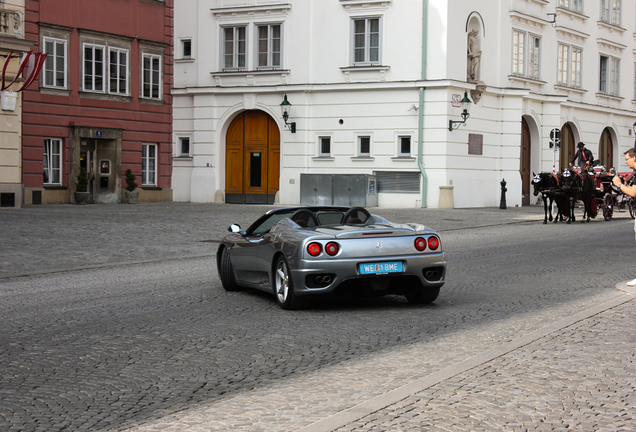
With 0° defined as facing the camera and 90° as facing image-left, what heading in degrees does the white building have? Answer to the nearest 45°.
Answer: approximately 0°

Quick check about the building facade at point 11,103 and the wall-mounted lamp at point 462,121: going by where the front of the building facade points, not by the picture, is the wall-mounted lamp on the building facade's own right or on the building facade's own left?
on the building facade's own left

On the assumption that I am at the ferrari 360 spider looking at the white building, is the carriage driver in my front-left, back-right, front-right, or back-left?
front-right

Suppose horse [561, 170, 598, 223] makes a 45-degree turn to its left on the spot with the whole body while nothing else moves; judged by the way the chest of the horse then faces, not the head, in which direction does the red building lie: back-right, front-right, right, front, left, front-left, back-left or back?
right

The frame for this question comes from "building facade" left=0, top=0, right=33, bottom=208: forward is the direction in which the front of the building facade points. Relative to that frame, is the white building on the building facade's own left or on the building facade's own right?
on the building facade's own left

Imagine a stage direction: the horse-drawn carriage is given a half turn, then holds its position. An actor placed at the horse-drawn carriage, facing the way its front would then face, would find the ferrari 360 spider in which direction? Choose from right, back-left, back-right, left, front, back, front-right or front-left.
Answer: back-right

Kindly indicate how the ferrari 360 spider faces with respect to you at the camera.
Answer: facing away from the viewer and to the left of the viewer

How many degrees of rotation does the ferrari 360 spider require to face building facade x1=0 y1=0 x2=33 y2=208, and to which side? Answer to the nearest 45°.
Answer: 0° — it already faces it

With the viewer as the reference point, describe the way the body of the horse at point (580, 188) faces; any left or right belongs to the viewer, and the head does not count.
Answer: facing the viewer and to the left of the viewer

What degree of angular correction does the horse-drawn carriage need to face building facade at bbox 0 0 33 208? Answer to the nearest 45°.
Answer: approximately 45° to its right

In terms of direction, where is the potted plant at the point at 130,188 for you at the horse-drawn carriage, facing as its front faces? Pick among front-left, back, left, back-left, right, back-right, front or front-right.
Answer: front-right

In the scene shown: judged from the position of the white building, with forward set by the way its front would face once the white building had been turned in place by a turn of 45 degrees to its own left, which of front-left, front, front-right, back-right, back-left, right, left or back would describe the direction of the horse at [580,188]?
front

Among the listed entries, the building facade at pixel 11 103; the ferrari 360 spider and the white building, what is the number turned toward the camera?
2

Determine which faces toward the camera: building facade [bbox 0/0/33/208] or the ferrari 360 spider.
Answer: the building facade

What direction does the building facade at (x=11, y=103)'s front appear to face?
toward the camera

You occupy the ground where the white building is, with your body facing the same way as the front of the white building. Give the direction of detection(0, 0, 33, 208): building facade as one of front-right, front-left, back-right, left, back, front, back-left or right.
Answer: front-right

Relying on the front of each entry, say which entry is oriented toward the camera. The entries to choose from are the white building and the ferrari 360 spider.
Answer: the white building
